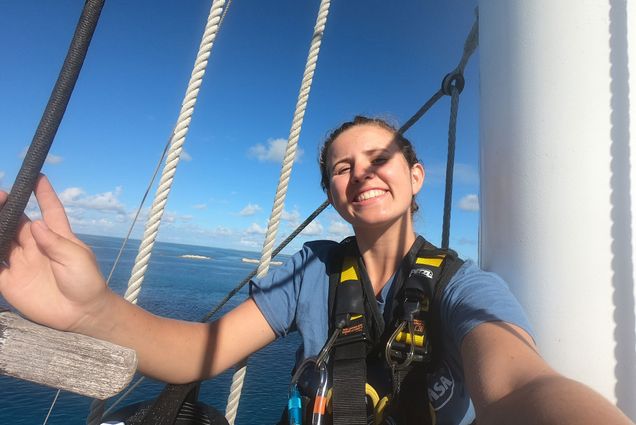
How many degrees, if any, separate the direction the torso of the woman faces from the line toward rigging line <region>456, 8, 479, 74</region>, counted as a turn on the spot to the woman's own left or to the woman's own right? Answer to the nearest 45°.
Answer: approximately 135° to the woman's own left

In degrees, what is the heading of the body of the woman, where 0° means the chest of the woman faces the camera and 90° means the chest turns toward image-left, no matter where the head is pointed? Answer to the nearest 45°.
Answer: approximately 0°

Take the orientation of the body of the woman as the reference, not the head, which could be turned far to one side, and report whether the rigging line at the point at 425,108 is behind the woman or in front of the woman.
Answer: behind
